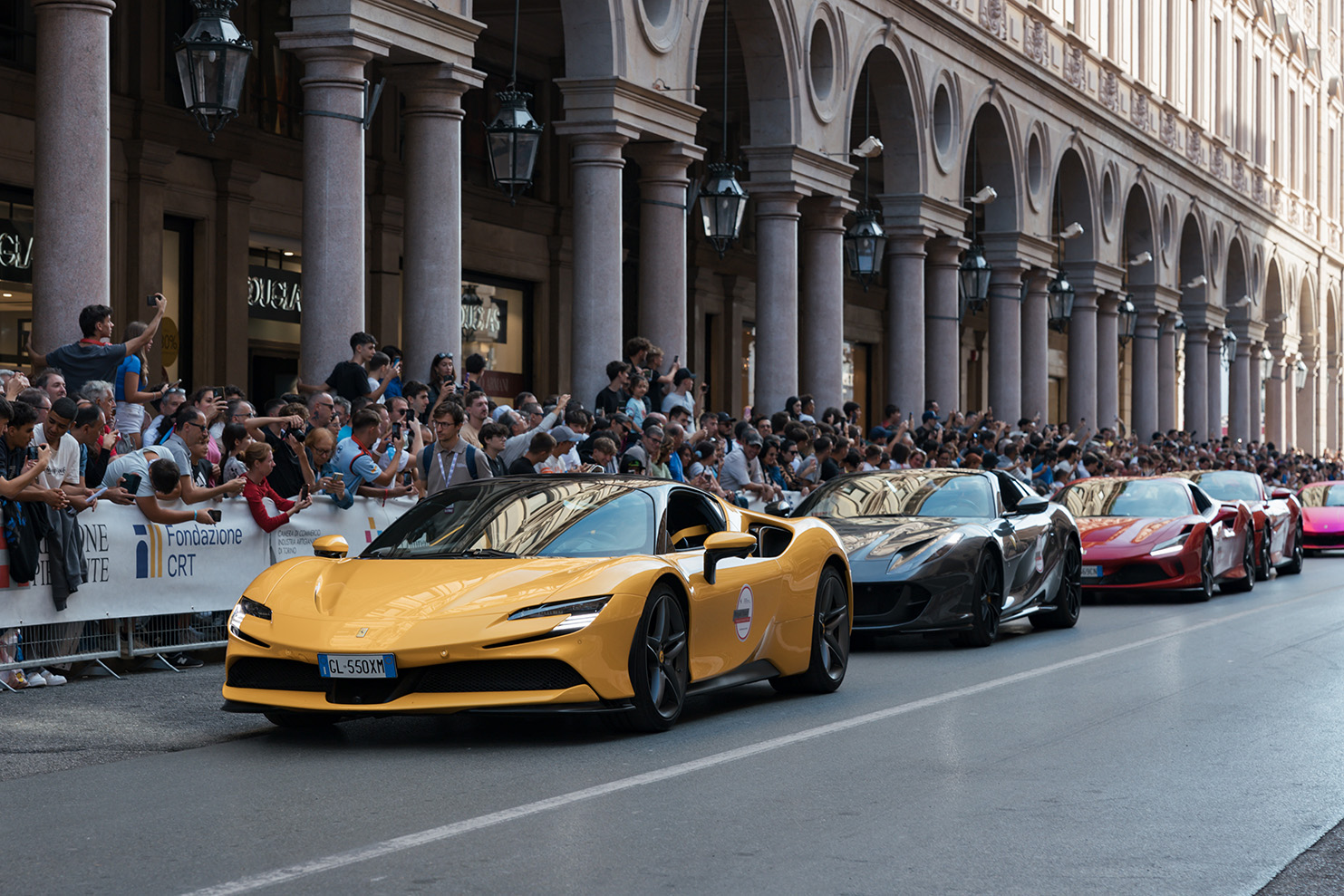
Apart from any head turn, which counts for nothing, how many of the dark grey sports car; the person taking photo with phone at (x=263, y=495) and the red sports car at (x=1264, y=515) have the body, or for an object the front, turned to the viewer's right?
1

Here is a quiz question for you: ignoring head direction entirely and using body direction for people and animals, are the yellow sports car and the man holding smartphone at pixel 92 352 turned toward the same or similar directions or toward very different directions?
very different directions

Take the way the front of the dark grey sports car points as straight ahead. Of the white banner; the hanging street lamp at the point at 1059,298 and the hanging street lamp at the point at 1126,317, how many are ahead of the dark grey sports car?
1

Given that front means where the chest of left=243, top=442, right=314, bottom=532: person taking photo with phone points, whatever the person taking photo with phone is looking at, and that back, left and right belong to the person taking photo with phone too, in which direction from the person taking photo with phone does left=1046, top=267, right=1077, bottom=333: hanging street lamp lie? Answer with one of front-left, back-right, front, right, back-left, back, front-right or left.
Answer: front-left

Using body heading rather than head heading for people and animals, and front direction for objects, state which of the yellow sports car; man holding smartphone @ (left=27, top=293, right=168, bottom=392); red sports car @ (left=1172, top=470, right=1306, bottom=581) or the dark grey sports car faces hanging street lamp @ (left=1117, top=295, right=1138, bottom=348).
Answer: the man holding smartphone

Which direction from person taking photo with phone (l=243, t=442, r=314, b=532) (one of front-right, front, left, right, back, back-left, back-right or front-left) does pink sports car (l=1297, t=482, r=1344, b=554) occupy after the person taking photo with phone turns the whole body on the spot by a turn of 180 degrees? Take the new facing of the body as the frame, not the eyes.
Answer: back-right

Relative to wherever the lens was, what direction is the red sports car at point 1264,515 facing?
facing the viewer and to the left of the viewer

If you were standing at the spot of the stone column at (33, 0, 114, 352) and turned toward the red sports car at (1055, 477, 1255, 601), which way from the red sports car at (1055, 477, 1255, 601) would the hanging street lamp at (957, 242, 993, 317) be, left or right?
left

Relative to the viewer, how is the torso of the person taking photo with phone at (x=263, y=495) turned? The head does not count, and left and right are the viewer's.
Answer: facing to the right of the viewer
